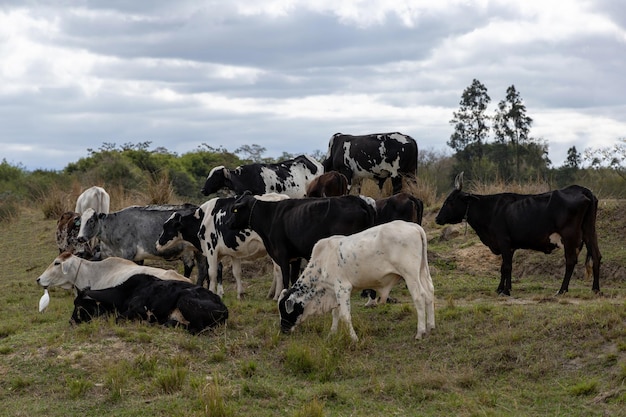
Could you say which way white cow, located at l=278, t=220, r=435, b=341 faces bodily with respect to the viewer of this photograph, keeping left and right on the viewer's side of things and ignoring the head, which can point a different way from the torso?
facing to the left of the viewer

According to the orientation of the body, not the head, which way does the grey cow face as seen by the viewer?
to the viewer's left

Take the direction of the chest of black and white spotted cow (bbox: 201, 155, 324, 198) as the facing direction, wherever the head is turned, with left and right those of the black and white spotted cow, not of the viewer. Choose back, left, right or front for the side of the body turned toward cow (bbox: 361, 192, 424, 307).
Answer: left

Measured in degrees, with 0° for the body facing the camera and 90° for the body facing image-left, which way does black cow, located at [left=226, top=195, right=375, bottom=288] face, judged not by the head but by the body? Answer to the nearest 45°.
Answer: approximately 90°

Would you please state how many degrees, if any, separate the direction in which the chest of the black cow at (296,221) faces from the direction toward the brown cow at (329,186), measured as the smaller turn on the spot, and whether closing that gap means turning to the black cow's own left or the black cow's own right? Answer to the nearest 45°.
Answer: approximately 90° to the black cow's own right

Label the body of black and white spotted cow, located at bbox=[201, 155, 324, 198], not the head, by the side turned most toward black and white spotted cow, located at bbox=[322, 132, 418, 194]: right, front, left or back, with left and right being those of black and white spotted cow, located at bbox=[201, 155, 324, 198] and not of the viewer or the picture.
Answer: back

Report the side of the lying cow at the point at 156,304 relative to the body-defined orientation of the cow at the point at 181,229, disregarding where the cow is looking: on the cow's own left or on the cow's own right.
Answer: on the cow's own left

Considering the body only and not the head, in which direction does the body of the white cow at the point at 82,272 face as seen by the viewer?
to the viewer's left

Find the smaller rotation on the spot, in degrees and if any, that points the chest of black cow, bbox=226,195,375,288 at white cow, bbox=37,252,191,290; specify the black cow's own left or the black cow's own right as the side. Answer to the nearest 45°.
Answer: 0° — it already faces it

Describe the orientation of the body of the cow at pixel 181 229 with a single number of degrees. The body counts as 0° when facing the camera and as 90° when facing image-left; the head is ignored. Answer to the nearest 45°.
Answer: approximately 90°

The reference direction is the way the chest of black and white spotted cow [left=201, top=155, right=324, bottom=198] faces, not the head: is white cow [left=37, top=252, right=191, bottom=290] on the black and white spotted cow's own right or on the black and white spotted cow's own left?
on the black and white spotted cow's own left
